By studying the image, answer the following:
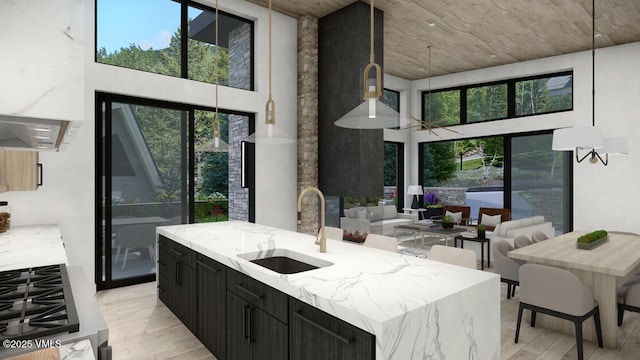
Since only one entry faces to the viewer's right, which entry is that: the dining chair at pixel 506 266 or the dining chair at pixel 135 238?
the dining chair at pixel 506 266

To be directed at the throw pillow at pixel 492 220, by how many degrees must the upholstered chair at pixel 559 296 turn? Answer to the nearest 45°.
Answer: approximately 45° to its left

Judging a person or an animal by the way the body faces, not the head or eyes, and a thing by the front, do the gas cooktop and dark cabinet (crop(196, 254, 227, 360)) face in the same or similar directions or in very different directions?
very different directions

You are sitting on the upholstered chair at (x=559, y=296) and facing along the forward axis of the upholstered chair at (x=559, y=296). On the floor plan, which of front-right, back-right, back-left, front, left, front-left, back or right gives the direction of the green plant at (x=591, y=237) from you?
front-left

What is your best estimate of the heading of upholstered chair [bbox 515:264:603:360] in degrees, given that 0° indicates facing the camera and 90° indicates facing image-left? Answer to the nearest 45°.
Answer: approximately 225°

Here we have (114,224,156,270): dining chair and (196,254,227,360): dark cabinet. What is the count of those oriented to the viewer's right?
0

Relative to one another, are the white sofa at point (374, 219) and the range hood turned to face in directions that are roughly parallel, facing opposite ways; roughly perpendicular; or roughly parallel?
roughly perpendicular

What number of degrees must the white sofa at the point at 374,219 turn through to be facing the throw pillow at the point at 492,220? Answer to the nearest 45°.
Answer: approximately 45° to its left

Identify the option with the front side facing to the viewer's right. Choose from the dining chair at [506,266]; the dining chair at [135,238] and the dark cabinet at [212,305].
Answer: the dining chair at [506,266]

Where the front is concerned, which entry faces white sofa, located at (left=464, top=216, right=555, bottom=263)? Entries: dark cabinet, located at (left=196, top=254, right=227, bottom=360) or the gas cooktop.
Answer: the gas cooktop

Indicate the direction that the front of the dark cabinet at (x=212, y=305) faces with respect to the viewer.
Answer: facing the viewer and to the left of the viewer

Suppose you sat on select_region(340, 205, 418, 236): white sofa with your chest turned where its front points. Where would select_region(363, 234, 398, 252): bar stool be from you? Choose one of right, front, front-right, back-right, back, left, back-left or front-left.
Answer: front-right

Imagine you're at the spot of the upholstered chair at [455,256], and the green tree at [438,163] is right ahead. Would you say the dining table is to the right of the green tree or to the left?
right

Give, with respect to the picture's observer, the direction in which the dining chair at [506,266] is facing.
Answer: facing to the right of the viewer

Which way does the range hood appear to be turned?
to the viewer's right

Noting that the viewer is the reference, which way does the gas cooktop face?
facing to the right of the viewer
